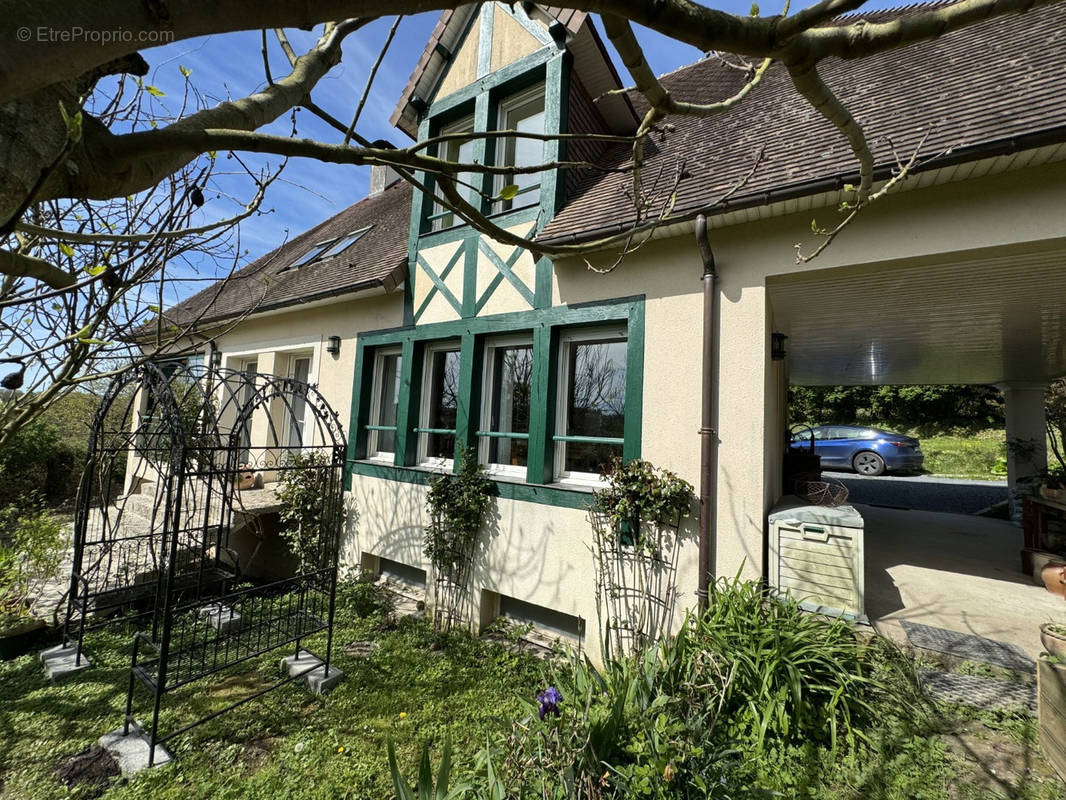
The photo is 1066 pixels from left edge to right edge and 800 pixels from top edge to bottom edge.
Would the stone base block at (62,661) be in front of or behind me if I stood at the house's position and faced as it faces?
in front

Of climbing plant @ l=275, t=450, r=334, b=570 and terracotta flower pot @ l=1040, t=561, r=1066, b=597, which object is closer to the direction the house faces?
the climbing plant

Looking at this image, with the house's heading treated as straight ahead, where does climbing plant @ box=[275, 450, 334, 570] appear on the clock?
The climbing plant is roughly at 2 o'clock from the house.

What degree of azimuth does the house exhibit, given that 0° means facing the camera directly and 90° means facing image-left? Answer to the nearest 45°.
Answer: approximately 45°

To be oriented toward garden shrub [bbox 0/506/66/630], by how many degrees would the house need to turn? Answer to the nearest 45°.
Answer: approximately 45° to its right

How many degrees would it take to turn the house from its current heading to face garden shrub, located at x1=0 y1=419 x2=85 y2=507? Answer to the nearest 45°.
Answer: approximately 45° to its right

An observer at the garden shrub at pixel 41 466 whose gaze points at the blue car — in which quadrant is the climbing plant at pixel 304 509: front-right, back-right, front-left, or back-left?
front-right

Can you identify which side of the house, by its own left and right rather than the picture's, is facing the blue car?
back

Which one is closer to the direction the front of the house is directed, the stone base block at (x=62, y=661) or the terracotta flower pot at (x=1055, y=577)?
the stone base block

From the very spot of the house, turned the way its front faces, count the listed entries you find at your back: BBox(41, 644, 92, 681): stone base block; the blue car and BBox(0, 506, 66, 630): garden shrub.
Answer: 1

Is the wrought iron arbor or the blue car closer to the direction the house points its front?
the wrought iron arbor

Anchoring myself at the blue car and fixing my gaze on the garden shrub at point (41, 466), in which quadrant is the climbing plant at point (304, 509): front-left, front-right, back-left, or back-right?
front-left
